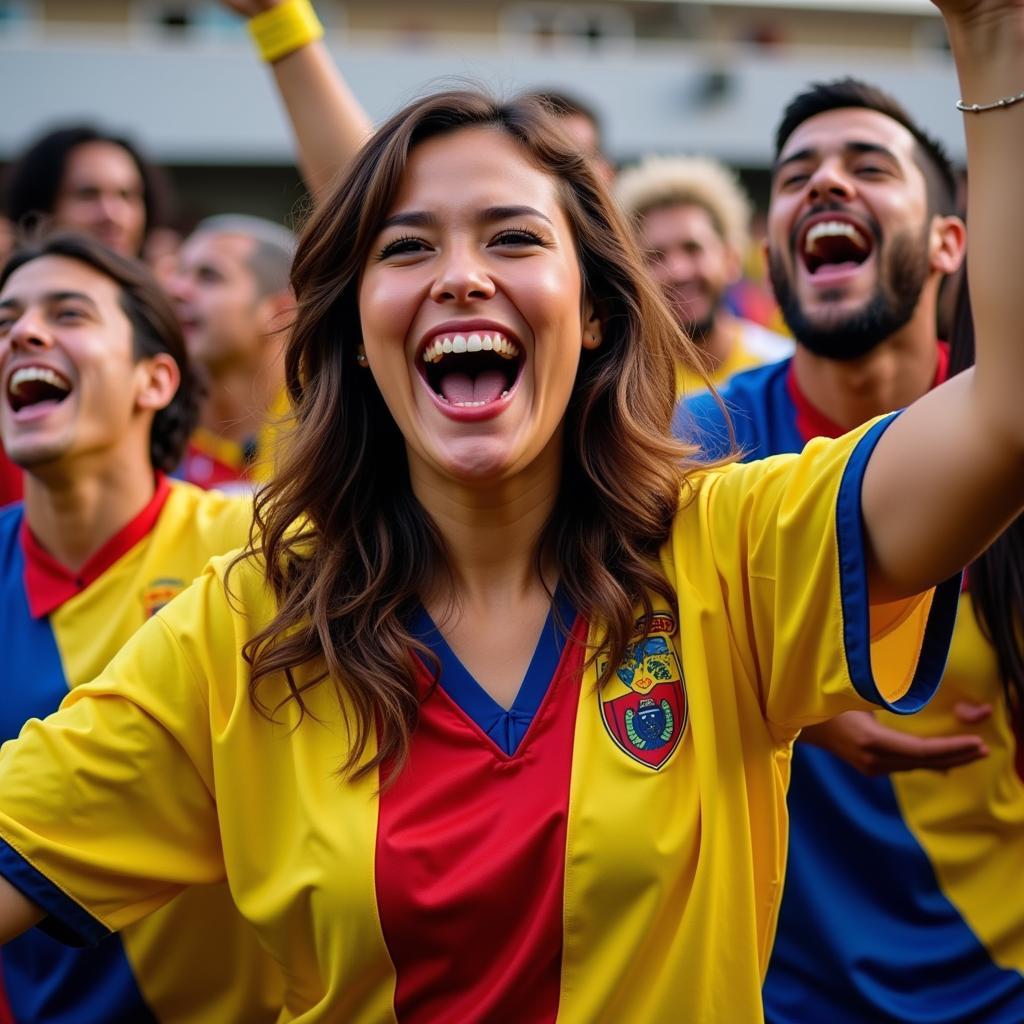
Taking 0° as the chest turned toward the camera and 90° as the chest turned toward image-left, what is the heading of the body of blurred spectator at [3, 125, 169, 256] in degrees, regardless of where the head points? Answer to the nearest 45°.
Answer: approximately 315°

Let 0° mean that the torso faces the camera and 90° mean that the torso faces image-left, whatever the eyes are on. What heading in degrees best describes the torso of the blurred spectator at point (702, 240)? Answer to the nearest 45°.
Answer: approximately 45°

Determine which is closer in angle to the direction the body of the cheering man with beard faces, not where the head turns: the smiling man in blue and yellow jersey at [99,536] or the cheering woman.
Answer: the cheering woman

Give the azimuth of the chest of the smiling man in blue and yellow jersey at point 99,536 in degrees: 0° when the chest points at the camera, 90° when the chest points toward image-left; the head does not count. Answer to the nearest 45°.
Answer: approximately 45°

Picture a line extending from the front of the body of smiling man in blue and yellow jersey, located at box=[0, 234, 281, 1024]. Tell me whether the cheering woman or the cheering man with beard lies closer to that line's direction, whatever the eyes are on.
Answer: the cheering woman

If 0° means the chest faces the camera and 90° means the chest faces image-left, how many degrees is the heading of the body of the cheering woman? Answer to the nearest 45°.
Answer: approximately 0°

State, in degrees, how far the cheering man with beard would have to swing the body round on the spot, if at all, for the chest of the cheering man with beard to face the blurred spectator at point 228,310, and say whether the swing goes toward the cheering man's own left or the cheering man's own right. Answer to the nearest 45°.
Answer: approximately 90° to the cheering man's own right
